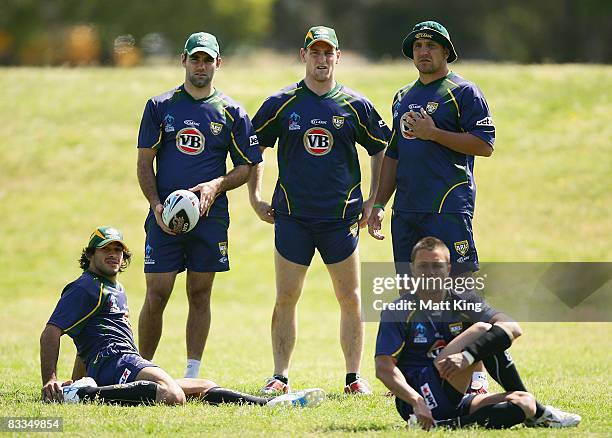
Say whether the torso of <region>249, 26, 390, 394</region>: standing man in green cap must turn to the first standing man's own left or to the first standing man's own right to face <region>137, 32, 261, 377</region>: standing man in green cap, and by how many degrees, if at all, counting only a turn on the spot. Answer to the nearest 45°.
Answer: approximately 90° to the first standing man's own right

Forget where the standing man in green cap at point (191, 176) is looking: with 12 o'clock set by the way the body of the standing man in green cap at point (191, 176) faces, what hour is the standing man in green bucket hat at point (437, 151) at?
the standing man in green bucket hat at point (437, 151) is roughly at 10 o'clock from the standing man in green cap at point (191, 176).

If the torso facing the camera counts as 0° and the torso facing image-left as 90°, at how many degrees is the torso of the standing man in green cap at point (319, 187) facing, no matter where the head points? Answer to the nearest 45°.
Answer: approximately 0°

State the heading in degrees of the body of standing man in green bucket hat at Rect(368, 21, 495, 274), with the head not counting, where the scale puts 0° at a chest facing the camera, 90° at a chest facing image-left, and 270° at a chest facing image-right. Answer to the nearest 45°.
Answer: approximately 45°

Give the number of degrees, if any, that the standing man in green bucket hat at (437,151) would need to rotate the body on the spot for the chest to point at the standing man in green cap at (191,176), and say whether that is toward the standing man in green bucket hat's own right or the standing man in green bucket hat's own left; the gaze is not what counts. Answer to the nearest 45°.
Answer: approximately 45° to the standing man in green bucket hat's own right

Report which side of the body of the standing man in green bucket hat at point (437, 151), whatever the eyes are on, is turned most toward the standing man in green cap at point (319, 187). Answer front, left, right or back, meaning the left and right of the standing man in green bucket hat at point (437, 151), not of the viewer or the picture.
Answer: right

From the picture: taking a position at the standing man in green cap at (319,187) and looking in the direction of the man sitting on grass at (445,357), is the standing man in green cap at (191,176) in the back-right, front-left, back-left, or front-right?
back-right
